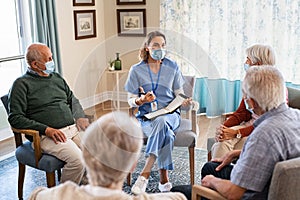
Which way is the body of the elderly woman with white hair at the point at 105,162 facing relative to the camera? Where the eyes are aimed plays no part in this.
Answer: away from the camera

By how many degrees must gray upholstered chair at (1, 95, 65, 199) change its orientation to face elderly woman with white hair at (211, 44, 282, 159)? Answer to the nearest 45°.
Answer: approximately 45° to its left

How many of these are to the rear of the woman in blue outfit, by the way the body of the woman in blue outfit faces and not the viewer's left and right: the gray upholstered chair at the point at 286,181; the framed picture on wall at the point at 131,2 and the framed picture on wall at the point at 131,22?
2

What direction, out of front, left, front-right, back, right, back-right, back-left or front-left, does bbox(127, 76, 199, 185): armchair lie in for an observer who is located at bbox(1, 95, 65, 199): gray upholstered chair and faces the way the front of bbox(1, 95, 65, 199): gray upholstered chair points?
front-left

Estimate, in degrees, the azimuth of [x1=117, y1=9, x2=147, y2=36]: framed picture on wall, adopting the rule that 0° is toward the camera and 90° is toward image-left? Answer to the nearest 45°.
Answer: approximately 0°

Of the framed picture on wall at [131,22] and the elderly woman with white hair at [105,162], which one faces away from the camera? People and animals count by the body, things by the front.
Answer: the elderly woman with white hair

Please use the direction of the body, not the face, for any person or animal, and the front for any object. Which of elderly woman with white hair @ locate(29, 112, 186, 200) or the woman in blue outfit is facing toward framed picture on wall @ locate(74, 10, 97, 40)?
the elderly woman with white hair

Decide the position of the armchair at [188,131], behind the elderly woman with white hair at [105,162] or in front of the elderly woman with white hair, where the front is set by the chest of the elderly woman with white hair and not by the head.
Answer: in front

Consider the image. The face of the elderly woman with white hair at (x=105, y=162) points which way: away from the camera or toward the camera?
away from the camera

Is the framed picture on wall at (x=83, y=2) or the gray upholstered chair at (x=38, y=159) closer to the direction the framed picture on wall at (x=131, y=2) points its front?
the gray upholstered chair

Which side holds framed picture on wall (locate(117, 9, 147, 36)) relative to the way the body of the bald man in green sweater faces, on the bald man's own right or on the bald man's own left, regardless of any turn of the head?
on the bald man's own left

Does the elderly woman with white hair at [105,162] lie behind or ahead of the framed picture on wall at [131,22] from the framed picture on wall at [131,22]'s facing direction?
ahead
